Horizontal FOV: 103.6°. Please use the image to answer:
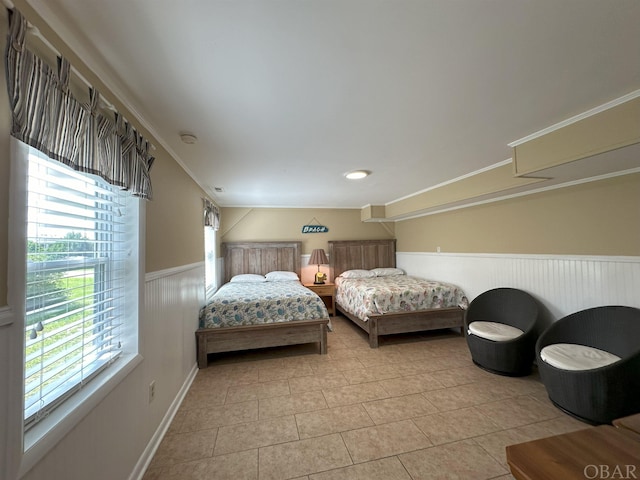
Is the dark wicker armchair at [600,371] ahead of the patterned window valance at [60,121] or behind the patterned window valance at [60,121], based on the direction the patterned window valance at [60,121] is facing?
ahead

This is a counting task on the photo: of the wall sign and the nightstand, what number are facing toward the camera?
2

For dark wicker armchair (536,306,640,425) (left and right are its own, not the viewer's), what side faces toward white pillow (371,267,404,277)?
right

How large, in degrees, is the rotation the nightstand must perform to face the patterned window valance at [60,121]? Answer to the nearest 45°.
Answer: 0° — it already faces it

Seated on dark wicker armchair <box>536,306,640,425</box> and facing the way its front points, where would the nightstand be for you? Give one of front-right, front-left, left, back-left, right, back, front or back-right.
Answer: front-right

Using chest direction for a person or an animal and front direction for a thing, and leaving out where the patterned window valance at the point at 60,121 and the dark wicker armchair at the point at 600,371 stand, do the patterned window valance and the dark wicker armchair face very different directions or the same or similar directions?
very different directions

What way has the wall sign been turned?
toward the camera

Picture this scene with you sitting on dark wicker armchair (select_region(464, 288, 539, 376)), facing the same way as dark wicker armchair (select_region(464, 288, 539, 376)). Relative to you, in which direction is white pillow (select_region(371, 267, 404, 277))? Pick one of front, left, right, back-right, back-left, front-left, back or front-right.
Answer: right

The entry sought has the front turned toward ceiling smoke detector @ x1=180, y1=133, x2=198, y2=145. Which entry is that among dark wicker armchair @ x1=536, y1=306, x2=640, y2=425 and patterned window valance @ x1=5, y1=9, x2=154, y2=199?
the dark wicker armchair

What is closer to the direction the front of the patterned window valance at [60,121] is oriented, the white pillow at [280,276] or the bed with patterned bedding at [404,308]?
the bed with patterned bedding

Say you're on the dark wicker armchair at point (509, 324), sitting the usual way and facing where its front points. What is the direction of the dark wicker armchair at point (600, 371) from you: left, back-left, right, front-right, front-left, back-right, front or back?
left

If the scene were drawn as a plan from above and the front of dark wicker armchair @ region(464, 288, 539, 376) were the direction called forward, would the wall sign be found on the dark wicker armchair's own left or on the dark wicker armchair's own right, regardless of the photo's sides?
on the dark wicker armchair's own right

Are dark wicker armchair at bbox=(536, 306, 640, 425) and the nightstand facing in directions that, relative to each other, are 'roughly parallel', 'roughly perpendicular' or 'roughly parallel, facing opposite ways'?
roughly perpendicular

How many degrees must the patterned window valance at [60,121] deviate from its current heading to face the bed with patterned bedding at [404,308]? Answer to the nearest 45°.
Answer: approximately 45° to its left

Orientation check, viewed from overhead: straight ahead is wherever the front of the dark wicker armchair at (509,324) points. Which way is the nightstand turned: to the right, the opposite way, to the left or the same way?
to the left
